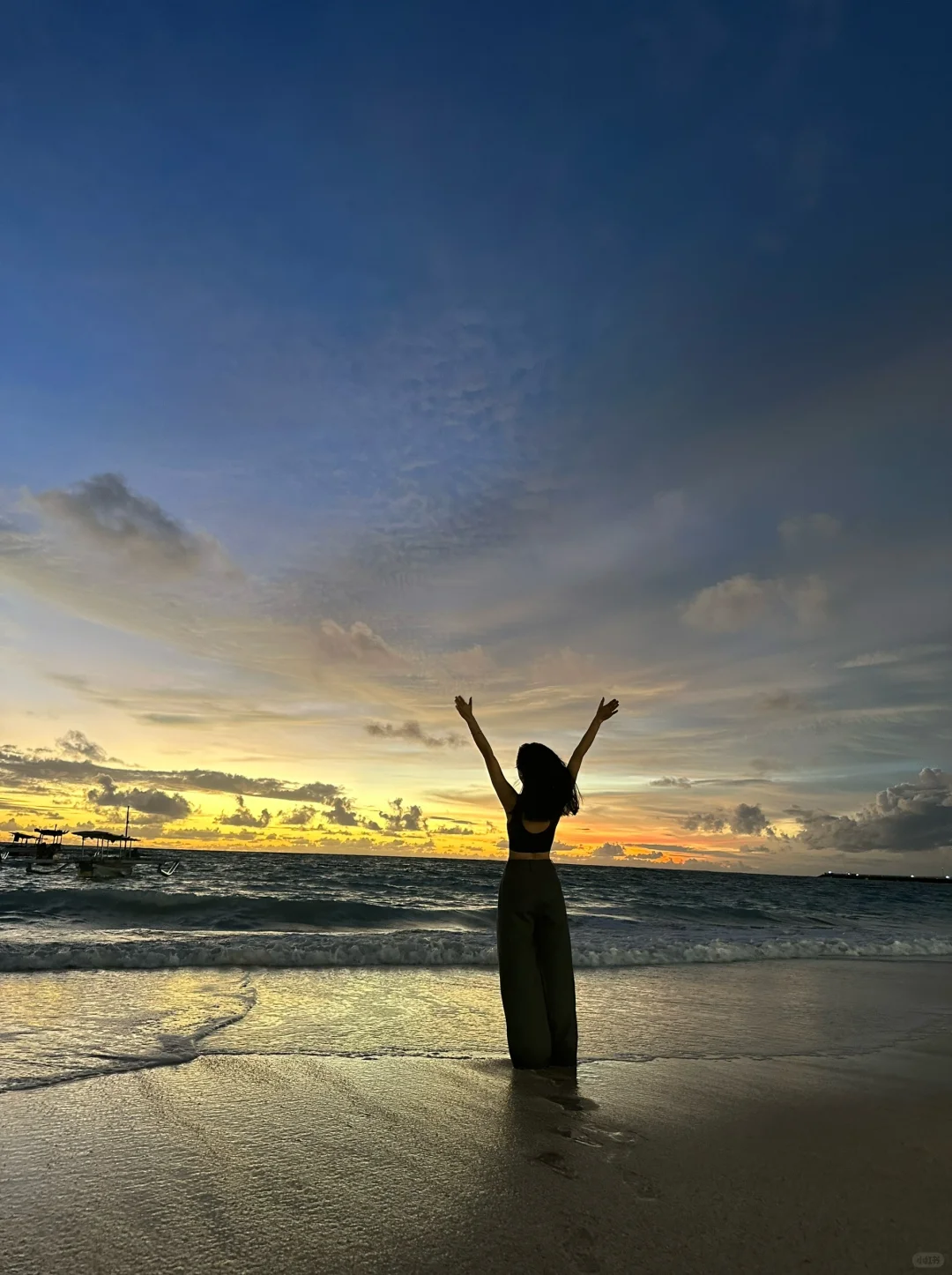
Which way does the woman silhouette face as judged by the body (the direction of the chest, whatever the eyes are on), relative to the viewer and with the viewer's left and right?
facing away from the viewer
